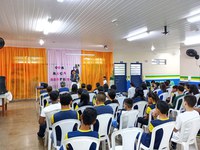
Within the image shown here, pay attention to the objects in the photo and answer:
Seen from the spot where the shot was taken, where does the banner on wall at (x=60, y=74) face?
facing the viewer

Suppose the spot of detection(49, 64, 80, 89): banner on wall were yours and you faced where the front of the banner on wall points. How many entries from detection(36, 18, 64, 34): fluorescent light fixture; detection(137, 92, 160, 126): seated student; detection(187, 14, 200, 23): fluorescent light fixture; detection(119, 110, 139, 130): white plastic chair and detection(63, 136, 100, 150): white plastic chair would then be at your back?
0

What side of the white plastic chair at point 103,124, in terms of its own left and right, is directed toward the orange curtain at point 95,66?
front

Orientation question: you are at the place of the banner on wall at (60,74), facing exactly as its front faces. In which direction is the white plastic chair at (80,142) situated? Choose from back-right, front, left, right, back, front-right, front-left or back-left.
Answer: front

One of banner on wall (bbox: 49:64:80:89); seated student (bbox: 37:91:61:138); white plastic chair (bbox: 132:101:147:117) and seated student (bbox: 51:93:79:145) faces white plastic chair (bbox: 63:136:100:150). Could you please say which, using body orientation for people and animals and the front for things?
the banner on wall

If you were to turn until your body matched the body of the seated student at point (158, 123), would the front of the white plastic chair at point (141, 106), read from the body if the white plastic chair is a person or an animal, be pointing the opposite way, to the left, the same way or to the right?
the same way

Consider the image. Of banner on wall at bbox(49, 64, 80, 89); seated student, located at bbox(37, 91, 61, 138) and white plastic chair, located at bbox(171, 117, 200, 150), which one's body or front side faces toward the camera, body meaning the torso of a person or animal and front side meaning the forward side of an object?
the banner on wall

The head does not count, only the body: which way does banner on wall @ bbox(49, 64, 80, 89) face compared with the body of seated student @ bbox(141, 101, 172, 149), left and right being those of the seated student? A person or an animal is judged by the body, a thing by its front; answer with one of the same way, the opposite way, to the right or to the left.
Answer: the opposite way

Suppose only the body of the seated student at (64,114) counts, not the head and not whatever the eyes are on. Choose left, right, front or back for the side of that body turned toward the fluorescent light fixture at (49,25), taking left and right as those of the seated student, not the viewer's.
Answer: front

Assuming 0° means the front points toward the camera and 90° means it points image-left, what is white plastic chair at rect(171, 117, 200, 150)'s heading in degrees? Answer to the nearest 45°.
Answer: approximately 135°

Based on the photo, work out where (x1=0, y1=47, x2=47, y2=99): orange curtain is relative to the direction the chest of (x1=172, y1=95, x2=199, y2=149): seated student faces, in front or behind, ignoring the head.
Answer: in front

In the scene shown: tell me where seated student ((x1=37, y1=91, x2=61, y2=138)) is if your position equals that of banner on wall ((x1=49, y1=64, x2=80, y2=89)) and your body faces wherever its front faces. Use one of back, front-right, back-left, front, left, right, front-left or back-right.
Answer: front

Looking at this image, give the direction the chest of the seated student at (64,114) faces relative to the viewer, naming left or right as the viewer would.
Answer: facing away from the viewer

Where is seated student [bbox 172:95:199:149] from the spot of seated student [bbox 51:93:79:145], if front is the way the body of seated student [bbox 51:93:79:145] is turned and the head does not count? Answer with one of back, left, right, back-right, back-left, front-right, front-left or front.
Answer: right

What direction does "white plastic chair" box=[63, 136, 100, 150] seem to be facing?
away from the camera

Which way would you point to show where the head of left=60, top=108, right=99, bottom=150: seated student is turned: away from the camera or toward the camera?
away from the camera

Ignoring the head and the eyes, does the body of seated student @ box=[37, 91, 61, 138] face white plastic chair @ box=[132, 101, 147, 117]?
no

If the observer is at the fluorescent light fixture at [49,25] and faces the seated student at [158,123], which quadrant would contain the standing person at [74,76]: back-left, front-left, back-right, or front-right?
back-left

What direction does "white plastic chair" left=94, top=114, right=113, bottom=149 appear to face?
away from the camera

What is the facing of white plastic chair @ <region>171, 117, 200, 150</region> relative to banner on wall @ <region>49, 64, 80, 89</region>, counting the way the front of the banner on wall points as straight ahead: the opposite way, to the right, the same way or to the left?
the opposite way
